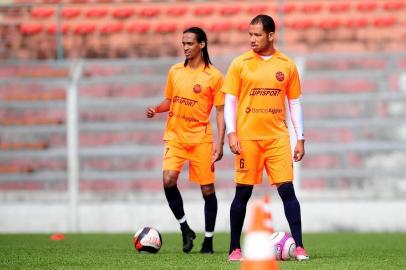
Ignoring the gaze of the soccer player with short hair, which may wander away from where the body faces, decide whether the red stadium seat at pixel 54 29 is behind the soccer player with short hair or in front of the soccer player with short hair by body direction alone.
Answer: behind

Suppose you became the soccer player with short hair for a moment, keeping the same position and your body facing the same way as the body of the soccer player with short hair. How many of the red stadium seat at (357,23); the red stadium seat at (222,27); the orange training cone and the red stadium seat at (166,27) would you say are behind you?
3

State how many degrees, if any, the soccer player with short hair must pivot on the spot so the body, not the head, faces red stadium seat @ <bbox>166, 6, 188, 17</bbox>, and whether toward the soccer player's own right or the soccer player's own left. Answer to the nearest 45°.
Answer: approximately 180°

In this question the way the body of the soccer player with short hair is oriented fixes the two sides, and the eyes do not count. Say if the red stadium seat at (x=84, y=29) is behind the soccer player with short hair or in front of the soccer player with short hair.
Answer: behind

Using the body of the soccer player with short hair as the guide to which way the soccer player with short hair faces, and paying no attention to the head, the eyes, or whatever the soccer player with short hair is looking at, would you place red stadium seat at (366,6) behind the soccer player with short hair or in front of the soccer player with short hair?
behind

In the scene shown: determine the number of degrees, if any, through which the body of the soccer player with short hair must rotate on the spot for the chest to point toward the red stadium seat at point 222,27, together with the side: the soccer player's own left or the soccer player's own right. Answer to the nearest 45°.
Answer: approximately 180°

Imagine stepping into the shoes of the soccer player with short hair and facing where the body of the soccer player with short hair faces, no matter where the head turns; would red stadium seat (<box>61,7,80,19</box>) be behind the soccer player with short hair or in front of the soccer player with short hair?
behind

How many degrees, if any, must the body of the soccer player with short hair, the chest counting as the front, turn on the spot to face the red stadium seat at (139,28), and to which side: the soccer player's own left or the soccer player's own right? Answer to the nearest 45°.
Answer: approximately 180°

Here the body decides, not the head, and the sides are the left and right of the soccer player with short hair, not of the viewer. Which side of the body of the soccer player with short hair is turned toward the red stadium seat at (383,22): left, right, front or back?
back

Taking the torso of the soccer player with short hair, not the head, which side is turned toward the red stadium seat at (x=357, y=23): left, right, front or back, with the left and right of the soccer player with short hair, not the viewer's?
back

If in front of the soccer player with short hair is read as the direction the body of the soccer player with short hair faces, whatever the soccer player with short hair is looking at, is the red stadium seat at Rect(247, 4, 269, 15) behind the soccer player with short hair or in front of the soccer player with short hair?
behind

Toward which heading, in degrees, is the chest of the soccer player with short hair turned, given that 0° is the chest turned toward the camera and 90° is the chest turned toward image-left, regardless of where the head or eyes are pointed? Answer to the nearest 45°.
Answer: approximately 0°

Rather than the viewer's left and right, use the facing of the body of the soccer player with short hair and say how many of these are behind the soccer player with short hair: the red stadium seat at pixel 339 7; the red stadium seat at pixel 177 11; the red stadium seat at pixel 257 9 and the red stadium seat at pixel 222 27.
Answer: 4

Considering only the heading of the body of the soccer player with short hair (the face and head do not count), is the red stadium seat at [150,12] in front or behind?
behind
